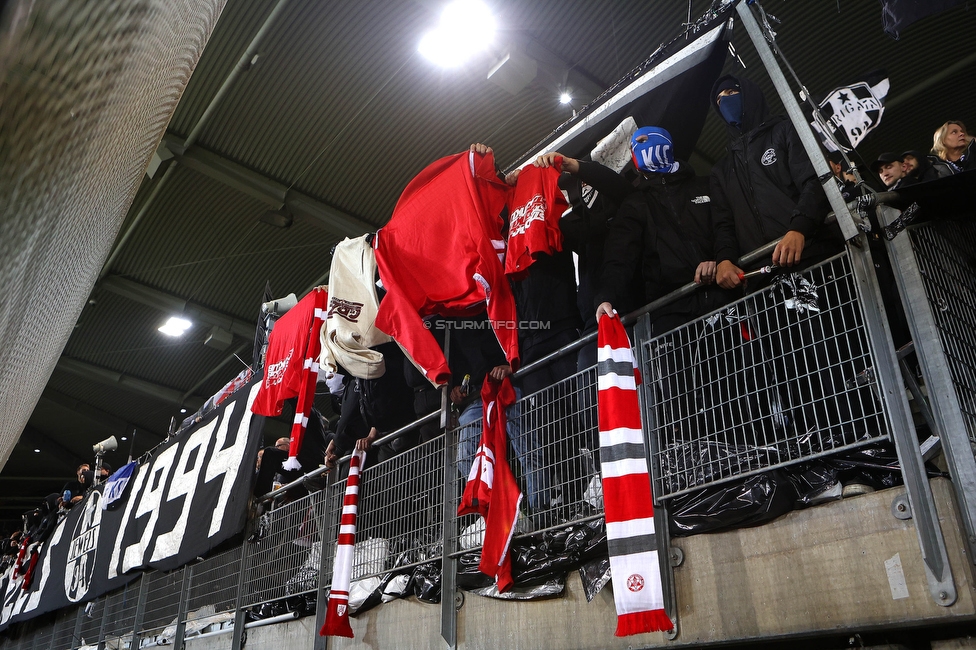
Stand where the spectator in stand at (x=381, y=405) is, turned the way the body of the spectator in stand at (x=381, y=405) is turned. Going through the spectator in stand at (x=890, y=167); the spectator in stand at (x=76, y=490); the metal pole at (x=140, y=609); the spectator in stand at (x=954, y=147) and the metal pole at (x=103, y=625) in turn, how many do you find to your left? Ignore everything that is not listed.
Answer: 2

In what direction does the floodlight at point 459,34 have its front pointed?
toward the camera

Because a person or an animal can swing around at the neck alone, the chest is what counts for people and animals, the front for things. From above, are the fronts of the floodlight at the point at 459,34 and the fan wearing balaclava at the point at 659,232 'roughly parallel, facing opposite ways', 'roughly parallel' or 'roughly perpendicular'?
roughly parallel

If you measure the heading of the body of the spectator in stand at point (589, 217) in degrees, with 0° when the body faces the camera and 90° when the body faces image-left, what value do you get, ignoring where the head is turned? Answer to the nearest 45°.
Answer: approximately 45°

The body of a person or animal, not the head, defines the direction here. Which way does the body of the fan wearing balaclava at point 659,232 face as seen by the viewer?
toward the camera

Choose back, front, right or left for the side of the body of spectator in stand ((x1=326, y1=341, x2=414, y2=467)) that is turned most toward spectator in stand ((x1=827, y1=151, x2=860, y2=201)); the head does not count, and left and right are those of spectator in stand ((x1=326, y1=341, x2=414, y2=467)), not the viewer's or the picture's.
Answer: left

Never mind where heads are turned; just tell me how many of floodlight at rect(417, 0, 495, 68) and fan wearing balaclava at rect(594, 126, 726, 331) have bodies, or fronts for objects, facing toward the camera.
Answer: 2

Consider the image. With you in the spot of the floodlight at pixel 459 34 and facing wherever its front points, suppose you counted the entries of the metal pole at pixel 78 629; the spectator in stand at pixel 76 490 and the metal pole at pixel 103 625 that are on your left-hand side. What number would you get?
0

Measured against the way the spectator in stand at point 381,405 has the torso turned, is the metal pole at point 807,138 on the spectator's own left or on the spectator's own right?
on the spectator's own left
